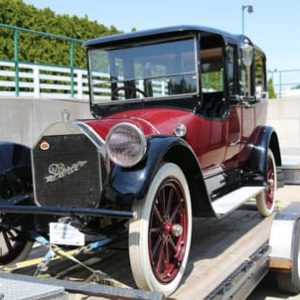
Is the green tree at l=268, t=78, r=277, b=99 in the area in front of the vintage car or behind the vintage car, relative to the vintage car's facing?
behind

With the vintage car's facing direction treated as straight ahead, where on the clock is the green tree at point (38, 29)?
The green tree is roughly at 4 o'clock from the vintage car.

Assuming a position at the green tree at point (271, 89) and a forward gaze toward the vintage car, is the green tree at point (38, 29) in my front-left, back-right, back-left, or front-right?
front-right

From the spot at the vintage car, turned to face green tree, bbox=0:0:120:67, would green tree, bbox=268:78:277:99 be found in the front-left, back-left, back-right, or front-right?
front-right

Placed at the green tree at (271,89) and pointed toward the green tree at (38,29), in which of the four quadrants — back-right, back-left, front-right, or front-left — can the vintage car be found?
front-left
